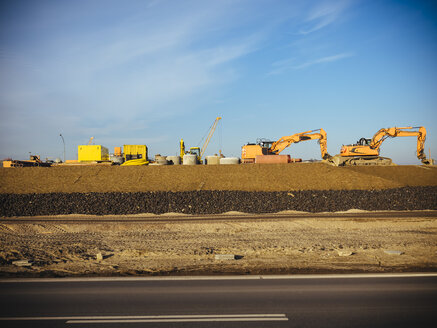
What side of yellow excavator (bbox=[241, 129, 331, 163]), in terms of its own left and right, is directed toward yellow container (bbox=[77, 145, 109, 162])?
back

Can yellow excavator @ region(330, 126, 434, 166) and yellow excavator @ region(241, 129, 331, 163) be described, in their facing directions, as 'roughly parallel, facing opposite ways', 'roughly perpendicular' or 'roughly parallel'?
roughly parallel

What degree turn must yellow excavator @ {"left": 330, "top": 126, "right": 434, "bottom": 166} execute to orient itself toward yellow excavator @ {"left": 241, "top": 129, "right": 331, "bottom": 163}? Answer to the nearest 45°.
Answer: approximately 180°

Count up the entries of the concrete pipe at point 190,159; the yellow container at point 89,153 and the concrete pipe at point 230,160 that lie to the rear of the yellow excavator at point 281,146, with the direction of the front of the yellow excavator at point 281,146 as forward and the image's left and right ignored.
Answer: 3

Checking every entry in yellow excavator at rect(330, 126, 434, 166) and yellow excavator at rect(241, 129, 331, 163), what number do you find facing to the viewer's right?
2

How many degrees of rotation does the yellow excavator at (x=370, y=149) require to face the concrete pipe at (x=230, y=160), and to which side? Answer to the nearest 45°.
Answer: approximately 180°

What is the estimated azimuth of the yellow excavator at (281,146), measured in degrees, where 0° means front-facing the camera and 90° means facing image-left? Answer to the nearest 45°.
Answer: approximately 270°

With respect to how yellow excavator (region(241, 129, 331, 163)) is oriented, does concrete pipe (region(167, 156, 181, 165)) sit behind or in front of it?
behind

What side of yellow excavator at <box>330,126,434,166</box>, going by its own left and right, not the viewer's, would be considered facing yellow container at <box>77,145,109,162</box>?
back

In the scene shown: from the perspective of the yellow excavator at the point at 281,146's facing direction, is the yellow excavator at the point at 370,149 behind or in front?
in front

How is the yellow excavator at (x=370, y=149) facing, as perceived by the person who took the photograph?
facing to the right of the viewer

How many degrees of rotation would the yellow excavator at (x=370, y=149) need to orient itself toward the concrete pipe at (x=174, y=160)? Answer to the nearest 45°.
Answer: approximately 180°
